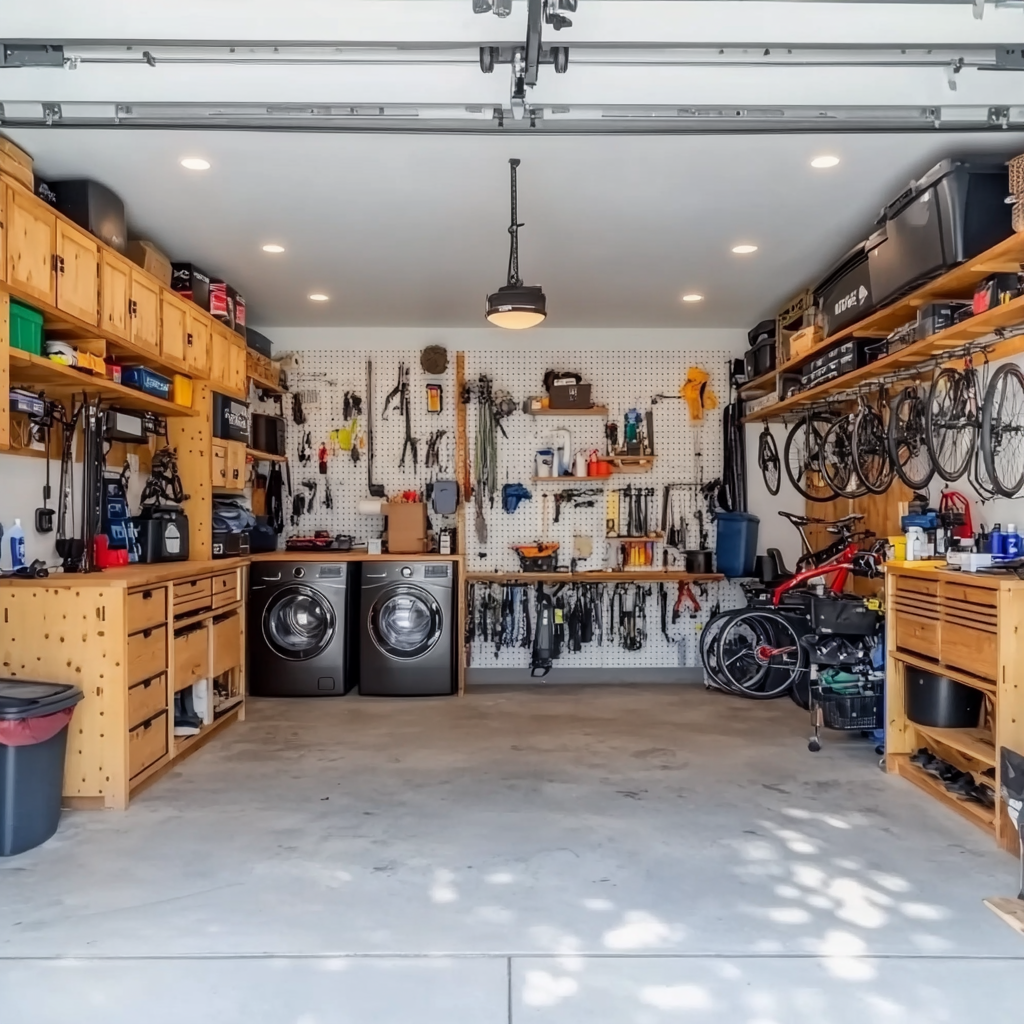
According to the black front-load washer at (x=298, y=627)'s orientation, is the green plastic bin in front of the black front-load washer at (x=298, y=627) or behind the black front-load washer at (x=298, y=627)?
in front

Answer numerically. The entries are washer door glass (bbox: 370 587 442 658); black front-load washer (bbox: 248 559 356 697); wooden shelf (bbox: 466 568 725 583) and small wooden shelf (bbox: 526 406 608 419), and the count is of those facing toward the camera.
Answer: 4

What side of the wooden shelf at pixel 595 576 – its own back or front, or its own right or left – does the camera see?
front

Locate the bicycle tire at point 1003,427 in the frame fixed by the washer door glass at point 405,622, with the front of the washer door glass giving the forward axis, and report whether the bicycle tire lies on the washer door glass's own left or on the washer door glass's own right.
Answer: on the washer door glass's own left

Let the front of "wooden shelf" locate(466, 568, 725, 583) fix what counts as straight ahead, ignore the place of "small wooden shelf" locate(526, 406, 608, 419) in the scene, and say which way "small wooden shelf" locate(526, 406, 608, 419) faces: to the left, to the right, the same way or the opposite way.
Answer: the same way

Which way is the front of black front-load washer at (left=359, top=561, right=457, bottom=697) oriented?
toward the camera

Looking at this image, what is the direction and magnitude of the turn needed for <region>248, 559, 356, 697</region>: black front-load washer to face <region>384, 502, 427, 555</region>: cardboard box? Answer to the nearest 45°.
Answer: approximately 90° to its left

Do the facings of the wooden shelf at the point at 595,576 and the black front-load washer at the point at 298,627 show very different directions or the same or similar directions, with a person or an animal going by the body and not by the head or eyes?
same or similar directions

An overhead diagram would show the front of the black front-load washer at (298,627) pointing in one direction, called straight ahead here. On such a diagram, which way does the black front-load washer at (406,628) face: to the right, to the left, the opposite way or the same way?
the same way

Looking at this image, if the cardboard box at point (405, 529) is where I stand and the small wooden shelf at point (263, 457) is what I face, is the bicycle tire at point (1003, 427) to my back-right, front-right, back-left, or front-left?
back-left

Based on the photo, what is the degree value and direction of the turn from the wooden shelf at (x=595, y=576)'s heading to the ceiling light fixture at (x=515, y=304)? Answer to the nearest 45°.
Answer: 0° — it already faces it

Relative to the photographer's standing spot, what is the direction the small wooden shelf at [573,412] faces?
facing the viewer

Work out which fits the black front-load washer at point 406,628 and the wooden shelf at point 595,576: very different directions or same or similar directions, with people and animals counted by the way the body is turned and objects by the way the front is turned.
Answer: same or similar directions

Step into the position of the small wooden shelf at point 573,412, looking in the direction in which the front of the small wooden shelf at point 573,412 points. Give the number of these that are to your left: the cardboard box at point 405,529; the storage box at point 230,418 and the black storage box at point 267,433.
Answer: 0

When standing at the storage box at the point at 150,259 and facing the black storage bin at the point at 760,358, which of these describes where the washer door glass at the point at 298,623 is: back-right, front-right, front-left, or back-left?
front-left

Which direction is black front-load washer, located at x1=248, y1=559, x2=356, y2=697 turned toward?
toward the camera

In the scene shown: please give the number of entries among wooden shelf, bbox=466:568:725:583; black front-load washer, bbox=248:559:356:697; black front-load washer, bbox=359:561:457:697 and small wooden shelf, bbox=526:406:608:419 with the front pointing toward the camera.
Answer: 4

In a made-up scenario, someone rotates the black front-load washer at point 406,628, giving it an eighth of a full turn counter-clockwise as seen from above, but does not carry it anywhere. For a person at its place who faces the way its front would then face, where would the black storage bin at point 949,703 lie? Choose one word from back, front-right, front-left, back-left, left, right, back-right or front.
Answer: front

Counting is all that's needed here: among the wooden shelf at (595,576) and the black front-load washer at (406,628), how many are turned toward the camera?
2
